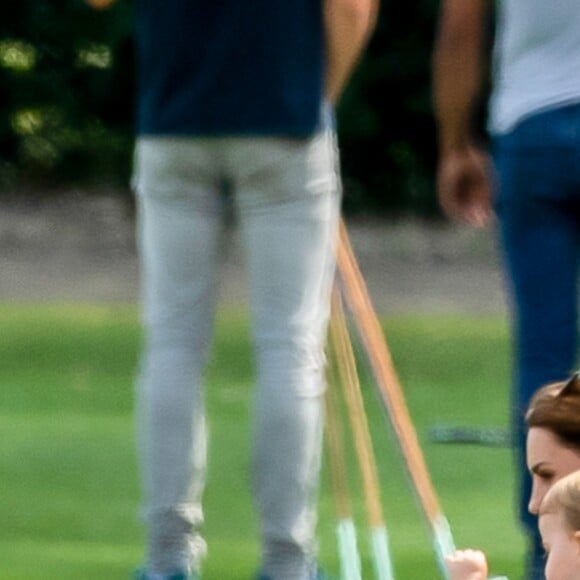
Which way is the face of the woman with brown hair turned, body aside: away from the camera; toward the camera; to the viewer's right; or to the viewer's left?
to the viewer's left

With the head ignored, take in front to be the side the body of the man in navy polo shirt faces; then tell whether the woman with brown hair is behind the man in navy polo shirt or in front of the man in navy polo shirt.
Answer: behind

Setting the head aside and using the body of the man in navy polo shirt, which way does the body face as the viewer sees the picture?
away from the camera
